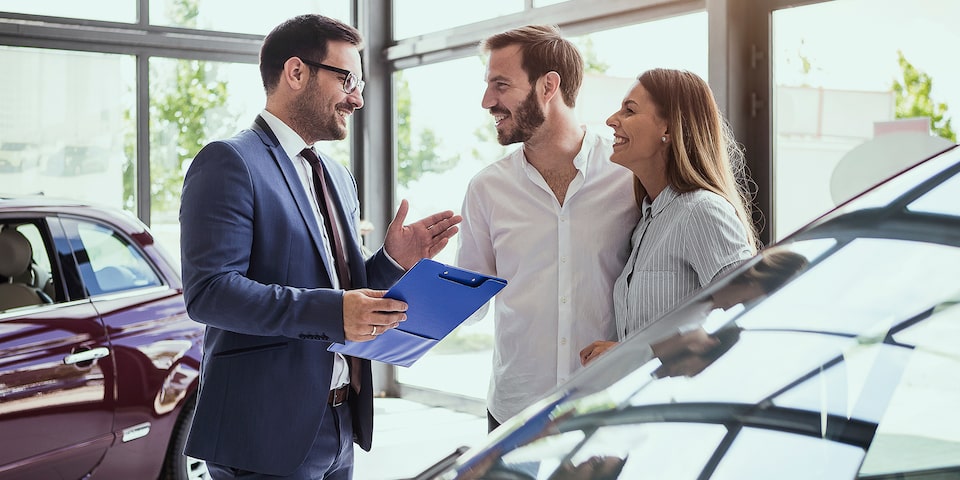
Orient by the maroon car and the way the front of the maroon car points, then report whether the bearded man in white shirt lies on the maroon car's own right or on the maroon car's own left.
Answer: on the maroon car's own left

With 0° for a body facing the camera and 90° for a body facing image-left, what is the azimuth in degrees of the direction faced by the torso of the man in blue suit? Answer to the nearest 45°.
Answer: approximately 315°

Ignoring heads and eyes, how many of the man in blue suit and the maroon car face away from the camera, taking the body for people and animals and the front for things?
0

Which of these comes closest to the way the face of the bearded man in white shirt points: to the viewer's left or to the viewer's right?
to the viewer's left

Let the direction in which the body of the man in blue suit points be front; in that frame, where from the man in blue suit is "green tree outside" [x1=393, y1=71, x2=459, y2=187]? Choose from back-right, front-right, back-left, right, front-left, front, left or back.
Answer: back-left

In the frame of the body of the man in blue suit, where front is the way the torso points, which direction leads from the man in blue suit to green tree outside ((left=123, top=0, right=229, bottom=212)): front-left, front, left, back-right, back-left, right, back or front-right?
back-left

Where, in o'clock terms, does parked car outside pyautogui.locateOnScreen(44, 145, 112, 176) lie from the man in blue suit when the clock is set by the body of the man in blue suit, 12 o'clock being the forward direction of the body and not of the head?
The parked car outside is roughly at 7 o'clock from the man in blue suit.

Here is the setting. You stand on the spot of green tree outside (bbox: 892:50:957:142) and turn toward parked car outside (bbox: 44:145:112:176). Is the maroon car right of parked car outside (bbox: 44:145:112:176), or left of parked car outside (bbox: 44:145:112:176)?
left

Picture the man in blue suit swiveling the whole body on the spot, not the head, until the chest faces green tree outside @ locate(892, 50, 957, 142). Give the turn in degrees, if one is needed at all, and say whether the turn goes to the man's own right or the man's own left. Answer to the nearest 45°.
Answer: approximately 90° to the man's own left

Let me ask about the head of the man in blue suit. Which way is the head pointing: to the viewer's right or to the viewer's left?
to the viewer's right
